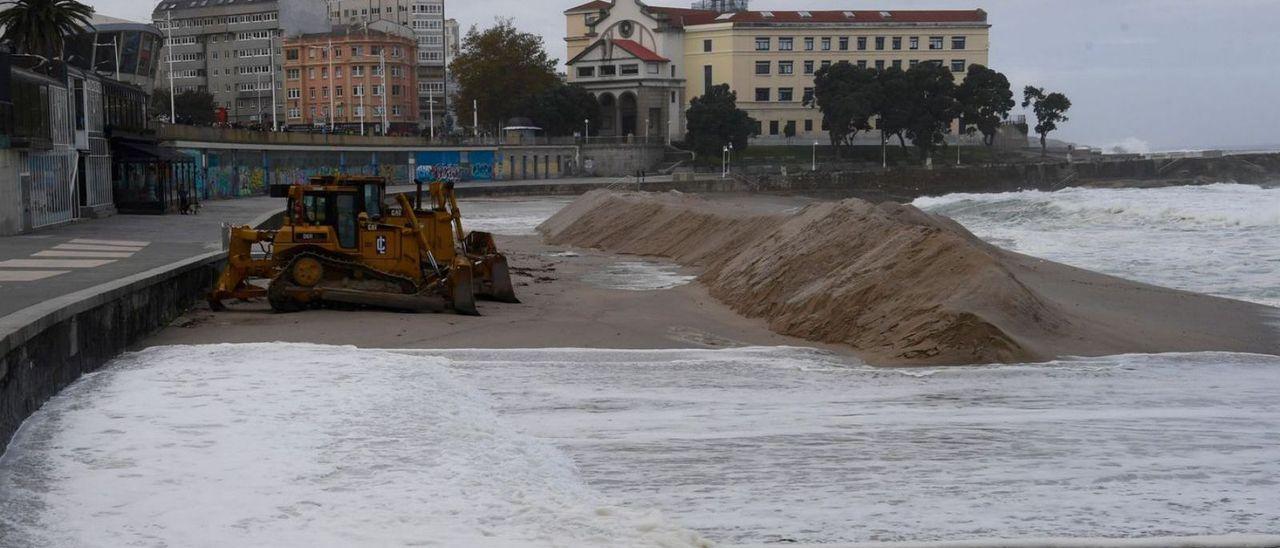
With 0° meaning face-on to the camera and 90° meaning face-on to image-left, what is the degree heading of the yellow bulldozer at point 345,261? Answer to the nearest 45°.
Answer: approximately 270°

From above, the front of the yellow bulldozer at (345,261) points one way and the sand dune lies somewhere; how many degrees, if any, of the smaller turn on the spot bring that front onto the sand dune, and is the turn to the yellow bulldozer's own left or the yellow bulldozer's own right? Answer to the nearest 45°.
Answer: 0° — it already faces it
